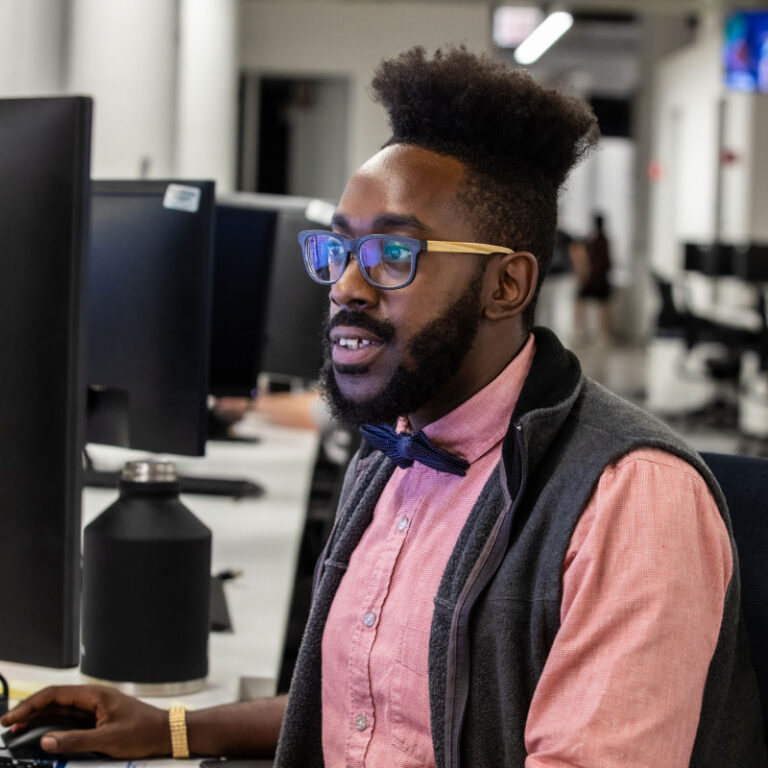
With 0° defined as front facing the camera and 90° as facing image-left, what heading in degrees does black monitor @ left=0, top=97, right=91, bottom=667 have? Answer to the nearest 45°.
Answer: approximately 225°

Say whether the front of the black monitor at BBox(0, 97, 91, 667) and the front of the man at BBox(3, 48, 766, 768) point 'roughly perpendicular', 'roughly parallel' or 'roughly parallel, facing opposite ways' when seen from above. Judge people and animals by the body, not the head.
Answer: roughly parallel, facing opposite ways

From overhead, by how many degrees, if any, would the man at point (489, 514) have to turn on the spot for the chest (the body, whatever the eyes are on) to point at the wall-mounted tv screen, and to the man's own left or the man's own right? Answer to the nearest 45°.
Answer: approximately 135° to the man's own right

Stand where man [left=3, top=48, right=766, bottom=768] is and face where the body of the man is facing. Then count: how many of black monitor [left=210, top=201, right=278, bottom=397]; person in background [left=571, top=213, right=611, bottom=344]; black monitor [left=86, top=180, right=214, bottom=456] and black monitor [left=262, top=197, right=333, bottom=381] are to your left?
0

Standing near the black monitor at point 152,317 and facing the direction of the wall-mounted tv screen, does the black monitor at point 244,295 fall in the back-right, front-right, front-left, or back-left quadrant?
front-left

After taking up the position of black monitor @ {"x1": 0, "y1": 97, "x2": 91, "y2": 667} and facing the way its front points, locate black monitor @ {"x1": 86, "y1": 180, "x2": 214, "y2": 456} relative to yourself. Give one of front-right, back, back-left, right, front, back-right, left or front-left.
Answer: front-left

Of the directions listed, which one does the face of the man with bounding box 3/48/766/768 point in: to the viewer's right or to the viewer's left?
to the viewer's left

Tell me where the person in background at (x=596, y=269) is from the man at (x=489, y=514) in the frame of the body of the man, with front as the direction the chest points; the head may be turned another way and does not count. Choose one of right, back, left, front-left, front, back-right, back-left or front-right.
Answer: back-right

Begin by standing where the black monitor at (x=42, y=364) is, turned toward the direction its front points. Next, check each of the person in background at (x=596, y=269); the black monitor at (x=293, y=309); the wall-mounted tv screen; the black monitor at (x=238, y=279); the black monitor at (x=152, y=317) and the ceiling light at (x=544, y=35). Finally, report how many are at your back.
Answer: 0

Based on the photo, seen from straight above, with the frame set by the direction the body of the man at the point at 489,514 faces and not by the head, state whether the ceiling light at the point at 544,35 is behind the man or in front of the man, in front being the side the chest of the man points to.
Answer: behind
